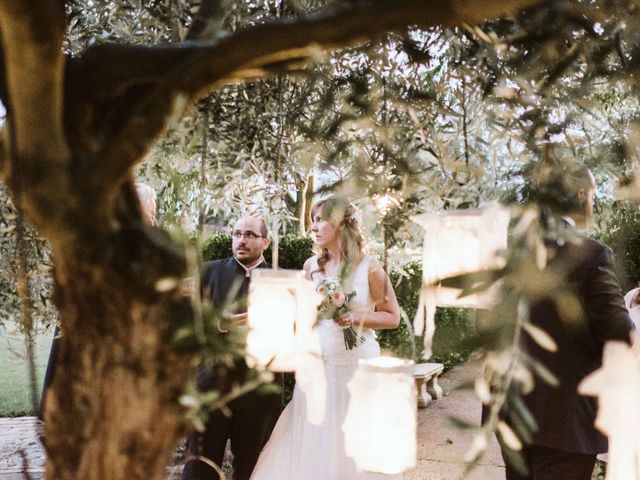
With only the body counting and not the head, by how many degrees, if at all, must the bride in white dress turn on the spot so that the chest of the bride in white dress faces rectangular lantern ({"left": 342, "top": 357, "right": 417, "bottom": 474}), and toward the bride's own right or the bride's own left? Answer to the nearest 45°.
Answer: approximately 45° to the bride's own left

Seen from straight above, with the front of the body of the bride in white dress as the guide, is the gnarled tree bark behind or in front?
in front

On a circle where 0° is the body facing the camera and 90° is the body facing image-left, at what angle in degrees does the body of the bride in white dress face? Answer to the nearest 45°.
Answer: approximately 45°

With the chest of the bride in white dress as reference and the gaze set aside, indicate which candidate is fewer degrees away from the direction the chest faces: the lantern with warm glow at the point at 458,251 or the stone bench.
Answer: the lantern with warm glow

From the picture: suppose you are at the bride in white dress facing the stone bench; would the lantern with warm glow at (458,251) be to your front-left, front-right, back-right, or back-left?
back-right

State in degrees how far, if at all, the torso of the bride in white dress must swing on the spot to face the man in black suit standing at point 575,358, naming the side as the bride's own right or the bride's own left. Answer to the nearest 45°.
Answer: approximately 90° to the bride's own left

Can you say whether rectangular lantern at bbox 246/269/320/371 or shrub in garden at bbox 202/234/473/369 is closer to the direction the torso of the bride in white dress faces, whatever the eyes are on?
the rectangular lantern

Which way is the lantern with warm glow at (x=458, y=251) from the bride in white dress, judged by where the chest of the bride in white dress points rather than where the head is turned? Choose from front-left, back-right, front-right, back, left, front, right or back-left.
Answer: front-left

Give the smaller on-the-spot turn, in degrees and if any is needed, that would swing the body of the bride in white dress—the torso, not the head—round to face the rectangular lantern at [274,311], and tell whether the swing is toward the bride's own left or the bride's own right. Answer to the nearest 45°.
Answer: approximately 45° to the bride's own left

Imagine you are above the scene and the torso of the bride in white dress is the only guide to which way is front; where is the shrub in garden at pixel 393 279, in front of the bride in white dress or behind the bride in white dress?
behind

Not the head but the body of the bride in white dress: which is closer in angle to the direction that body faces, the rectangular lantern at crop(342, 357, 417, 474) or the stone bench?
the rectangular lantern
